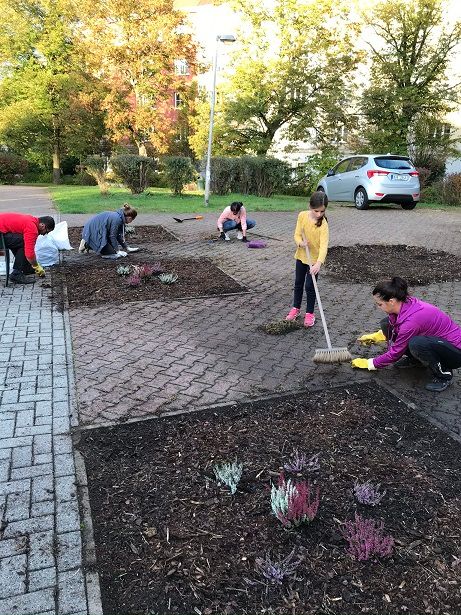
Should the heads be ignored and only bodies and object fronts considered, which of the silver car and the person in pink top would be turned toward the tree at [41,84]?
the silver car

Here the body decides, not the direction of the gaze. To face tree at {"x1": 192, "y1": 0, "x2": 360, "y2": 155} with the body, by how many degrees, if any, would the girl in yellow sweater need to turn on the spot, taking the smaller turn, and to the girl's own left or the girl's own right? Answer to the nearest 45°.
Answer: approximately 180°

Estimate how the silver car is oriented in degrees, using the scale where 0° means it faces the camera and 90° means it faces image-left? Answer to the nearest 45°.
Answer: approximately 135°

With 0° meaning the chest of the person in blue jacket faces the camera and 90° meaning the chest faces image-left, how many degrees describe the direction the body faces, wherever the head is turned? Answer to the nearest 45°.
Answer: approximately 270°

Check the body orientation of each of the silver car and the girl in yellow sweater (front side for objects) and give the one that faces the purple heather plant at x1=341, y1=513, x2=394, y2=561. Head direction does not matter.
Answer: the girl in yellow sweater

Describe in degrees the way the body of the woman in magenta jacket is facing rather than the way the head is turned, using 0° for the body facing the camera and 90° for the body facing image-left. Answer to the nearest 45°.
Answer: approximately 90°

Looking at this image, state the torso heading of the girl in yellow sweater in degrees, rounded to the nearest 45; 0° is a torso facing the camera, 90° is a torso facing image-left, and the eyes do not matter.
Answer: approximately 0°

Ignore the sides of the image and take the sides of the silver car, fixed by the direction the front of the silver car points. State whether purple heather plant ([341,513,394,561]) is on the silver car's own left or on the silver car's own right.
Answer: on the silver car's own left

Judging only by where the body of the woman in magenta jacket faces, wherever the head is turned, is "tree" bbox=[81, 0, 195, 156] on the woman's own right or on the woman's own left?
on the woman's own right

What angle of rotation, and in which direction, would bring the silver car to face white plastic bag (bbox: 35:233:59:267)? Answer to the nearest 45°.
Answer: approximately 90° to its left
